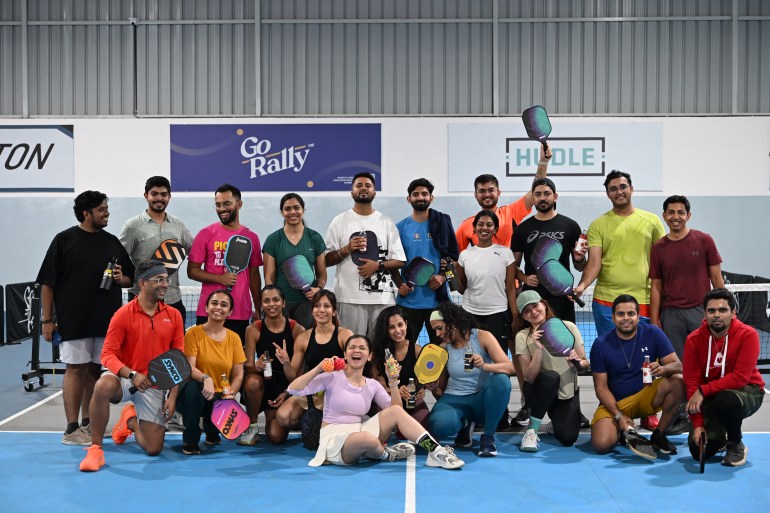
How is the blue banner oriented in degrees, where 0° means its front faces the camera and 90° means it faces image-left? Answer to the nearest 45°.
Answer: approximately 0°

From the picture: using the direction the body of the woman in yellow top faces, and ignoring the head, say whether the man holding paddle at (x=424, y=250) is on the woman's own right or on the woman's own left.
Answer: on the woman's own left

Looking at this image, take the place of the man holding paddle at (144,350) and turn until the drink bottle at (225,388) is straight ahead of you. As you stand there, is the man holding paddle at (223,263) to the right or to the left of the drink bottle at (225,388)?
left

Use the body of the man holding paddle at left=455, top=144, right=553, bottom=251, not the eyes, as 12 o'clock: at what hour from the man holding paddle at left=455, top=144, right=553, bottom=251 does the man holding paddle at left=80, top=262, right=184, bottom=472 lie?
the man holding paddle at left=80, top=262, right=184, bottom=472 is roughly at 2 o'clock from the man holding paddle at left=455, top=144, right=553, bottom=251.

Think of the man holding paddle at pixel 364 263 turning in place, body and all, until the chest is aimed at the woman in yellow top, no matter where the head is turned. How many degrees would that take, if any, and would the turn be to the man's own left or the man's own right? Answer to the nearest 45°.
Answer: approximately 45° to the man's own right

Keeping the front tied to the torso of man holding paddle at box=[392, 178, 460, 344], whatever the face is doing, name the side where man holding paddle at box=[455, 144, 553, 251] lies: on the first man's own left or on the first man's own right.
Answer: on the first man's own left

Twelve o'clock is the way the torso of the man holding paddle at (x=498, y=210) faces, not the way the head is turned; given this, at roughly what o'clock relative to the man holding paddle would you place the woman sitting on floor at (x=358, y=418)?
The woman sitting on floor is roughly at 1 o'clock from the man holding paddle.

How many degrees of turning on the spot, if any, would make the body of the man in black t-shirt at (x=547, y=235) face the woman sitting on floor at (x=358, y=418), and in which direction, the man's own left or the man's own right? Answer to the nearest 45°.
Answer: approximately 45° to the man's own right

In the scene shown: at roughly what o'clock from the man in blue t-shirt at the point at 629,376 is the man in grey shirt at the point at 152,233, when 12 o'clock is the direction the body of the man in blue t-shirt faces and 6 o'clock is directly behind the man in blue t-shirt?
The man in grey shirt is roughly at 3 o'clock from the man in blue t-shirt.
